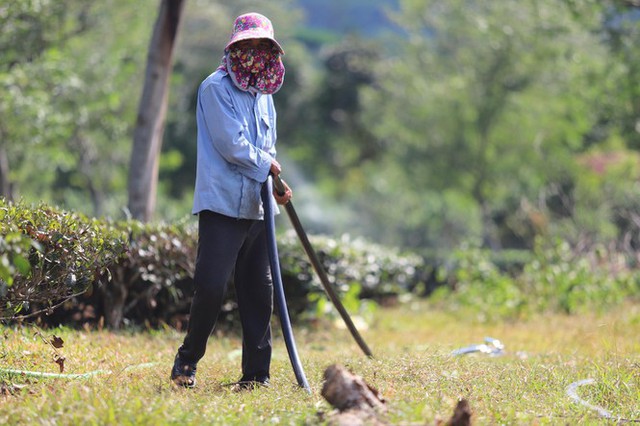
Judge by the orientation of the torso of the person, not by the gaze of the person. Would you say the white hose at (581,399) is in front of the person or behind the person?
in front

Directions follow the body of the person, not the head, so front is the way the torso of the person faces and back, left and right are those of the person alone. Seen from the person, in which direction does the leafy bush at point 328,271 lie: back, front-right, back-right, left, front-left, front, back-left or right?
back-left

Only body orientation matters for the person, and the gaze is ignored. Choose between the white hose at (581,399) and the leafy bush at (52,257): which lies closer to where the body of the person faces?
the white hose

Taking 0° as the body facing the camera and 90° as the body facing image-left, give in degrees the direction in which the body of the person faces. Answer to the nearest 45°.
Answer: approximately 315°

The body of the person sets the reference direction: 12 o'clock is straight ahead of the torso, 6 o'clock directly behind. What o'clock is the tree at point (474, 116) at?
The tree is roughly at 8 o'clock from the person.

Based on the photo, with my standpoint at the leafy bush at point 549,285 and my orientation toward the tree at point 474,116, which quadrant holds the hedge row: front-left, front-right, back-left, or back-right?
back-left

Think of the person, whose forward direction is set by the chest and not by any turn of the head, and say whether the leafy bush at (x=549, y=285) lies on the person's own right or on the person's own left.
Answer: on the person's own left
